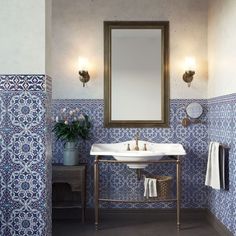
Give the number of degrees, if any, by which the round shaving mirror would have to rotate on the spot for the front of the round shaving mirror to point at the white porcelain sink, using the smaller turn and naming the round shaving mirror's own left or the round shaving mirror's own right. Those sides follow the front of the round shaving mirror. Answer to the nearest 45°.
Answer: approximately 45° to the round shaving mirror's own right

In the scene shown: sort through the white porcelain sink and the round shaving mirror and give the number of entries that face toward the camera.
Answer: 2

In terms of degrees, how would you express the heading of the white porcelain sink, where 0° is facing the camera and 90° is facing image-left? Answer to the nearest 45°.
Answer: approximately 0°

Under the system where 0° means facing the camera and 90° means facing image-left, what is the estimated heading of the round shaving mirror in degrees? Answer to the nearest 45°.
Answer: approximately 0°

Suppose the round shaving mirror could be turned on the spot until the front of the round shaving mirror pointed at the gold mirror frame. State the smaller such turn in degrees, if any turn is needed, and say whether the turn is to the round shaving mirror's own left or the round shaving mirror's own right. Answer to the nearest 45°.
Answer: approximately 90° to the round shaving mirror's own right

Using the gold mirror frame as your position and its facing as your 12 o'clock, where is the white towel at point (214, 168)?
The white towel is roughly at 10 o'clock from the gold mirror frame.
